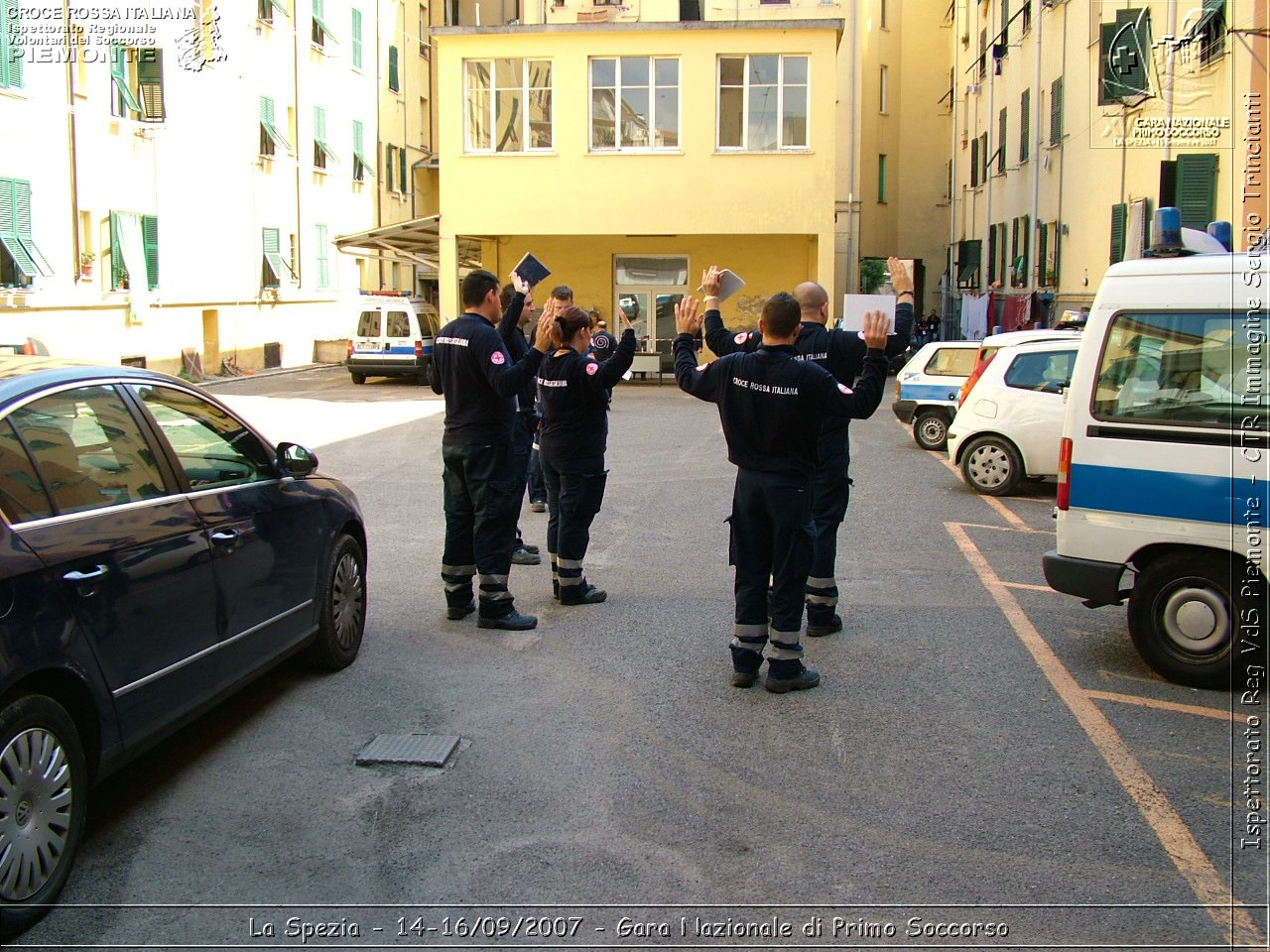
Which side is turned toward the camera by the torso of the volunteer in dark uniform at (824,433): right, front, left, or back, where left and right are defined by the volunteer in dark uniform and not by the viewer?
back

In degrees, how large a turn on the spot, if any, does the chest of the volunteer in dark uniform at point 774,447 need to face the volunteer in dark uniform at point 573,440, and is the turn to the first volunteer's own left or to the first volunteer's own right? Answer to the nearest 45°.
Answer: approximately 45° to the first volunteer's own left

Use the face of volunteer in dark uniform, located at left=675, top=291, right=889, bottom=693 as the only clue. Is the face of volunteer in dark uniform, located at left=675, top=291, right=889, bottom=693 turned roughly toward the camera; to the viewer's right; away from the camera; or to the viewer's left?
away from the camera

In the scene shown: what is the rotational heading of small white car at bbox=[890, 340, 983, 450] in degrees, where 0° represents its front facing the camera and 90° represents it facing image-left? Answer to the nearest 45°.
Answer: approximately 270°

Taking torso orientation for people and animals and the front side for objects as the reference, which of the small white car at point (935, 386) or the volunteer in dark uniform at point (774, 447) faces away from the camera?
the volunteer in dark uniform

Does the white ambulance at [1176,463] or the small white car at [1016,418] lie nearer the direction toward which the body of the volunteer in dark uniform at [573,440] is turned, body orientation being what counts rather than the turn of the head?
the small white car

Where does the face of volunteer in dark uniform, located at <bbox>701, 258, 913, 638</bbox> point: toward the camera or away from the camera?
away from the camera

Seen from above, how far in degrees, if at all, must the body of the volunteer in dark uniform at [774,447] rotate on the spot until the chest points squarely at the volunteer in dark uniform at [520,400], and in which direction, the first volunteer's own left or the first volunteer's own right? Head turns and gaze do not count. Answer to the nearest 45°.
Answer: approximately 45° to the first volunteer's own left

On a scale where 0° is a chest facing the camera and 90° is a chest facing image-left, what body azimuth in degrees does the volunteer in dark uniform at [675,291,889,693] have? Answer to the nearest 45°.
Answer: approximately 180°

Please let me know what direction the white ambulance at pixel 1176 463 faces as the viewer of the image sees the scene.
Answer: facing to the right of the viewer

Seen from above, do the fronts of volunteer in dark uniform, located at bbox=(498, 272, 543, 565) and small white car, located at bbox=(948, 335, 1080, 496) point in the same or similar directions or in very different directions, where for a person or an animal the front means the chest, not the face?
same or similar directions
